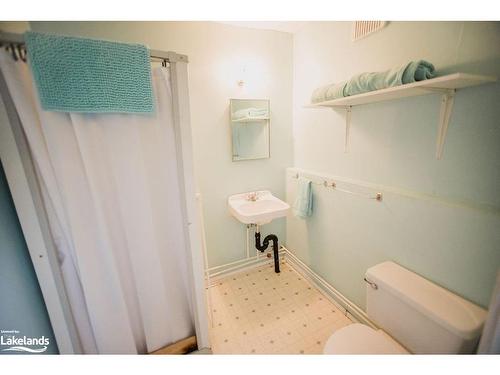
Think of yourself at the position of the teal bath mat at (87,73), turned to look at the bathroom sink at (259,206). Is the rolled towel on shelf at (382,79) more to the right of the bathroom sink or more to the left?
right

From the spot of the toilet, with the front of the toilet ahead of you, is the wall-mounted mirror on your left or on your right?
on your right

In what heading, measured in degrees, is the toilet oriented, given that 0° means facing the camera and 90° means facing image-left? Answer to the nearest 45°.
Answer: approximately 45°

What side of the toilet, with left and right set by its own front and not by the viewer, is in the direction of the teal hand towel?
right

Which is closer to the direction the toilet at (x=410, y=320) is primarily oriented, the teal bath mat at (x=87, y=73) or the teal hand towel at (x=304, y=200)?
the teal bath mat

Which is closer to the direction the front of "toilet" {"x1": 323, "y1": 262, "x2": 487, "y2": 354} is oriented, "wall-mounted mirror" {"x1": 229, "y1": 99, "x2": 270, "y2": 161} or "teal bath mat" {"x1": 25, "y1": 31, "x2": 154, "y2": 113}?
the teal bath mat

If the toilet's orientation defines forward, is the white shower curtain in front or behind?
in front
